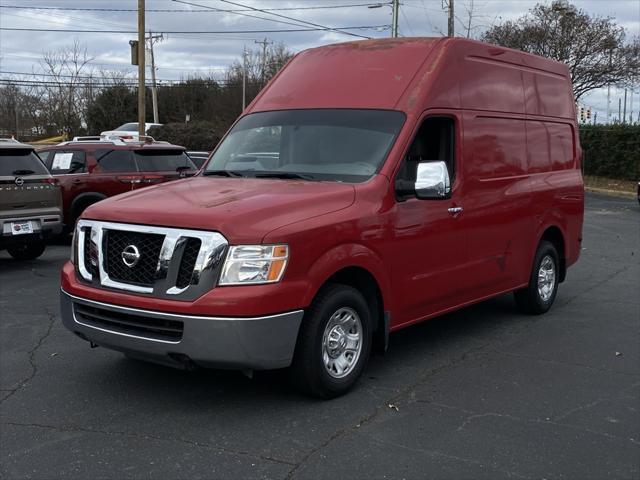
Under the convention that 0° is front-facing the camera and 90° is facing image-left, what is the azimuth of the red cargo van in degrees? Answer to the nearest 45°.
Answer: approximately 45°

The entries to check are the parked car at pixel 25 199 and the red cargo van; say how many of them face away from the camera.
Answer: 1

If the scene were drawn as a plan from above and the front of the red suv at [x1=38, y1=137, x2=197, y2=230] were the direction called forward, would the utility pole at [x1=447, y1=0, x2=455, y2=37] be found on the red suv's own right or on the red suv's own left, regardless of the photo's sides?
on the red suv's own right

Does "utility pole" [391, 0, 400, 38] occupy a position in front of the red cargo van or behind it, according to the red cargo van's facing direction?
behind

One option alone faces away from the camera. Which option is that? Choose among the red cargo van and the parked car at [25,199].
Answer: the parked car

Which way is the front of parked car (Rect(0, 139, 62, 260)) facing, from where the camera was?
facing away from the viewer

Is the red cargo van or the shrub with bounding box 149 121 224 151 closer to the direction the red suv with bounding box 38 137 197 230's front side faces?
the shrub

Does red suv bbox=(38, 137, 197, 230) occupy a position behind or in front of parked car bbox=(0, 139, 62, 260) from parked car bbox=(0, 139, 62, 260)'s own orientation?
in front

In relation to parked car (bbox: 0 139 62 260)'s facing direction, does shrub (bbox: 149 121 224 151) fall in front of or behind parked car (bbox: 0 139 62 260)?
in front

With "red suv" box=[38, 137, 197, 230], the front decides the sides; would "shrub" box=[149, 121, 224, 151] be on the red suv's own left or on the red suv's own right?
on the red suv's own right
